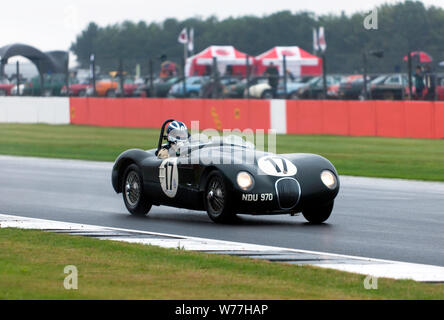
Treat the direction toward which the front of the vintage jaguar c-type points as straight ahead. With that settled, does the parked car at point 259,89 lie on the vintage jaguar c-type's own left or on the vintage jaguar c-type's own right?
on the vintage jaguar c-type's own left

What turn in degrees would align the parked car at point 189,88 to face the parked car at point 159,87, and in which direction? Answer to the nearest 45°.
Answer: approximately 45° to its right

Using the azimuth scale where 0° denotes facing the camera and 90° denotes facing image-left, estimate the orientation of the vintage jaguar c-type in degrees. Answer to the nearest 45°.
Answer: approximately 315°

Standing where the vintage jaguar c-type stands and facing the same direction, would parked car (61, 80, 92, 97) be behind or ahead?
behind

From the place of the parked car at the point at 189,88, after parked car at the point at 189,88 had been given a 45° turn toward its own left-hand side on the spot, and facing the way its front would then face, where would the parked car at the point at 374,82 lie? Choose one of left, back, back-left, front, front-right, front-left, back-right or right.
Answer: front-left

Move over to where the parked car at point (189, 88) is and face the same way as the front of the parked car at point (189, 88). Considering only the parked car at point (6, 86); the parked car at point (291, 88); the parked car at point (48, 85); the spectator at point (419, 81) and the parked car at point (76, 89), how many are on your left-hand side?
2

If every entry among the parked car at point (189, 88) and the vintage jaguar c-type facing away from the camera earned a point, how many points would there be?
0

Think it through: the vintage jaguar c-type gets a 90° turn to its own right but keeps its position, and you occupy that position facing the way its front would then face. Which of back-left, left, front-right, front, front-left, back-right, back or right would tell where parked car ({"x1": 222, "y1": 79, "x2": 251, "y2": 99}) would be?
back-right

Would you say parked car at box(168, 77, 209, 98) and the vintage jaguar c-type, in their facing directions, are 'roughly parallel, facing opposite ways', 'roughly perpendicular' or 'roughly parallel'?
roughly perpendicular

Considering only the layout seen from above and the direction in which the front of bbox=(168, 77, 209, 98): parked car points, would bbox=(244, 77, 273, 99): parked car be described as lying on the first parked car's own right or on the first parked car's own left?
on the first parked car's own left
